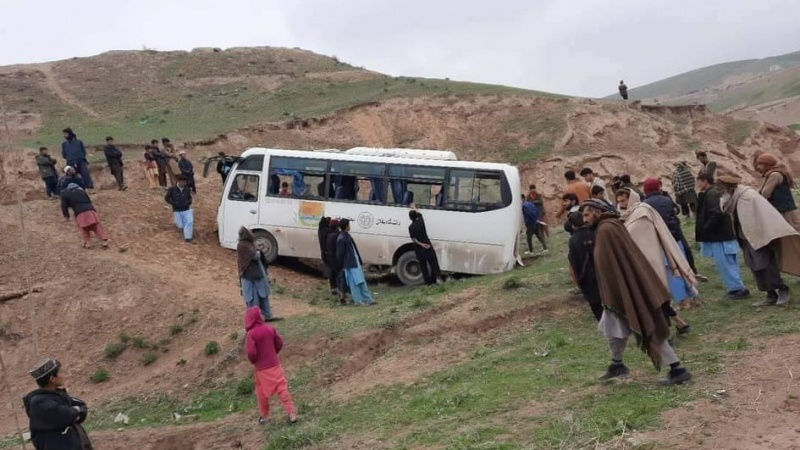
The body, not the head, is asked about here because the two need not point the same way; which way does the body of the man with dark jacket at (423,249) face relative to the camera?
away from the camera

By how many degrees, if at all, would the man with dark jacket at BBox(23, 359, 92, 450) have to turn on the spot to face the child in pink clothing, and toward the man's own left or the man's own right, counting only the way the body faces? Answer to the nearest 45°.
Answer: approximately 45° to the man's own left

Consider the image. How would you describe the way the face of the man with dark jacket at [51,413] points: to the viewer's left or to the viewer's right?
to the viewer's right

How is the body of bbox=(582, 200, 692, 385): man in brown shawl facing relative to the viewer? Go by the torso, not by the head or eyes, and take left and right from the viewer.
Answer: facing to the left of the viewer

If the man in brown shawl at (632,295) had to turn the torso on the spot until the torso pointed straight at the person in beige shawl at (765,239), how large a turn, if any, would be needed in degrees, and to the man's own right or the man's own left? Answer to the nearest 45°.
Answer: approximately 135° to the man's own right

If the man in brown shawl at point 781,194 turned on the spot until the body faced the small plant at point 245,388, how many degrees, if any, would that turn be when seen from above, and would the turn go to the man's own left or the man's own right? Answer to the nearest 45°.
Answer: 0° — they already face it

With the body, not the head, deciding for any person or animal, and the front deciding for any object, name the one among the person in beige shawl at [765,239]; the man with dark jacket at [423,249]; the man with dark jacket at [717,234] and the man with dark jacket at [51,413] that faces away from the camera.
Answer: the man with dark jacket at [423,249]

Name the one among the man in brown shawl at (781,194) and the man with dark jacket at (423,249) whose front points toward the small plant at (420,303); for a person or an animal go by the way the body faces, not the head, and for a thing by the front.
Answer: the man in brown shawl

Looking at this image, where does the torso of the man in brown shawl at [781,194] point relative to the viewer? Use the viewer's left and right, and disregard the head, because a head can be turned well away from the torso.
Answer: facing to the left of the viewer

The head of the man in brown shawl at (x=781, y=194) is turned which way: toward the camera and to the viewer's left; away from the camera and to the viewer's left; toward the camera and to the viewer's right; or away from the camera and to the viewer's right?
toward the camera and to the viewer's left

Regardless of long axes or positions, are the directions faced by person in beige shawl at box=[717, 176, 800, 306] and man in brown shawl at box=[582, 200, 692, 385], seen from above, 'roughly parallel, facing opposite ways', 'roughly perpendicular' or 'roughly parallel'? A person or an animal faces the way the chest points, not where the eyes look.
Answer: roughly parallel

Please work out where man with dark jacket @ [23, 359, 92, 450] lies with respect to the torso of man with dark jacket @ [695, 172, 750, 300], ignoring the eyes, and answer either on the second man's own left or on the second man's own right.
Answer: on the second man's own left

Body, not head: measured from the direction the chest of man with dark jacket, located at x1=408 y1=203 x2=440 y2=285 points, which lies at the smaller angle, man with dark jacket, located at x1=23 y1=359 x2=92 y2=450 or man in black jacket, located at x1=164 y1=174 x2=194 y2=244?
the man in black jacket

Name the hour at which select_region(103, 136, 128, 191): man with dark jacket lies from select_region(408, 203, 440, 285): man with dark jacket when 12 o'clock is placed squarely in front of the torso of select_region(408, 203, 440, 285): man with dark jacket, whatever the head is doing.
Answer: select_region(103, 136, 128, 191): man with dark jacket is roughly at 10 o'clock from select_region(408, 203, 440, 285): man with dark jacket.

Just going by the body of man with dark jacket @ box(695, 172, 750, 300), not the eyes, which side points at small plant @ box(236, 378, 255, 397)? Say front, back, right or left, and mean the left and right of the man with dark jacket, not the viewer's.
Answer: front

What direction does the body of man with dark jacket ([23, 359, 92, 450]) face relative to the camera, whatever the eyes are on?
to the viewer's right

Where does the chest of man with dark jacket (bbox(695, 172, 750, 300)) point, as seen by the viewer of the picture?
to the viewer's left

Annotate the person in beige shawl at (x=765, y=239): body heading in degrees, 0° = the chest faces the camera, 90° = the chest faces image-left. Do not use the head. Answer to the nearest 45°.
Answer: approximately 90°

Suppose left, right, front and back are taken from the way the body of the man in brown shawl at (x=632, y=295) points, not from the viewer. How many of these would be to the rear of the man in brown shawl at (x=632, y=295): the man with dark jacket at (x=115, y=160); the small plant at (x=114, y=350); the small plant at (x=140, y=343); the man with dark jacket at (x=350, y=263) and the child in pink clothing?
0
